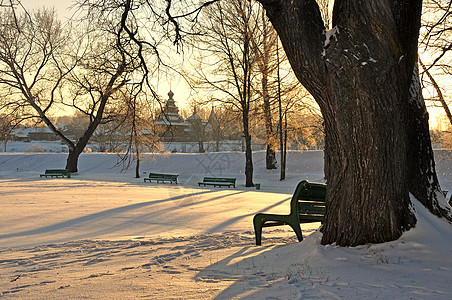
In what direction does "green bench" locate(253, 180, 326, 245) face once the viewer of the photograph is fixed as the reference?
facing away from the viewer and to the left of the viewer

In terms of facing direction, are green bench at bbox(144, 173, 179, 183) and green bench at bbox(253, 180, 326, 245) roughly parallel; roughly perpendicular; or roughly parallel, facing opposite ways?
roughly perpendicular

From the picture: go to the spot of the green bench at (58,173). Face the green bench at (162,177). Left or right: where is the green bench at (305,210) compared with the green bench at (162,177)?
right
